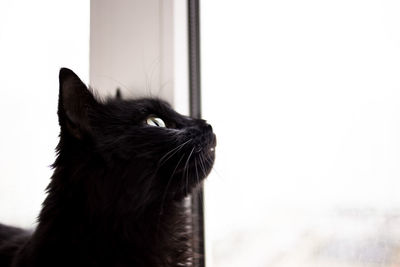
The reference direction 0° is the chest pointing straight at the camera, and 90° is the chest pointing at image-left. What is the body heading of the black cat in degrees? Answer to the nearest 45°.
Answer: approximately 270°
